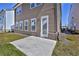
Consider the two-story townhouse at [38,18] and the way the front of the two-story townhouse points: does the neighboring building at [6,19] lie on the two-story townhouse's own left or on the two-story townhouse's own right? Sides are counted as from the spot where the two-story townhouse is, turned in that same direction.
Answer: on the two-story townhouse's own right

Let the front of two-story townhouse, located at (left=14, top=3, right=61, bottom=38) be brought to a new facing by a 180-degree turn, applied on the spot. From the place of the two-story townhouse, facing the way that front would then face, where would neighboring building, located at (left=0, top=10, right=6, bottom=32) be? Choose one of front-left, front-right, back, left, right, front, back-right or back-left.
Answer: back-left

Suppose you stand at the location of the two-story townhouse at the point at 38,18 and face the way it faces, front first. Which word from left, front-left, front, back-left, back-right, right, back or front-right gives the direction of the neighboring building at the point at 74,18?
back-left

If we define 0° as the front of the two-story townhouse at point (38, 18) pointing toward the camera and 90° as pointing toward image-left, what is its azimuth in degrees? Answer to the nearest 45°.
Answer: approximately 45°
